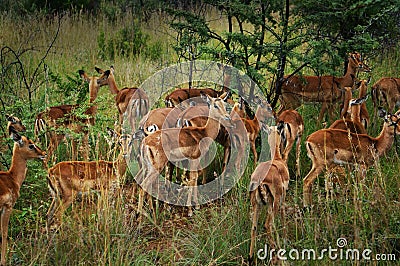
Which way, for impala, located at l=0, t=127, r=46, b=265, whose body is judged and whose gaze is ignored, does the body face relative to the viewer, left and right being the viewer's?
facing to the right of the viewer

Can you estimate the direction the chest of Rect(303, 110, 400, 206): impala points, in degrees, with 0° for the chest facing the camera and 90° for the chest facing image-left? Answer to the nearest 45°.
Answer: approximately 270°

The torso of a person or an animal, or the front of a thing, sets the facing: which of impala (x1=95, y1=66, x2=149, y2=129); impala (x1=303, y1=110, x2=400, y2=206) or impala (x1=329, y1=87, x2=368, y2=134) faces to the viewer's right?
impala (x1=303, y1=110, x2=400, y2=206)

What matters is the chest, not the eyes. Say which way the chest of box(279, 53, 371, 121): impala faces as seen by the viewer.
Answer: to the viewer's right

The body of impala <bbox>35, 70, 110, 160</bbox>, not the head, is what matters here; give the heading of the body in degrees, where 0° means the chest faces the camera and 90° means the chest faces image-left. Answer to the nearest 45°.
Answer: approximately 270°

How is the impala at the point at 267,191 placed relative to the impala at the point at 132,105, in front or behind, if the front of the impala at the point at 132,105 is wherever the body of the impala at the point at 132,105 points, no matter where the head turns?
behind

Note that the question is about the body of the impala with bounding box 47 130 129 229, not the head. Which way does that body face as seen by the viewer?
to the viewer's right

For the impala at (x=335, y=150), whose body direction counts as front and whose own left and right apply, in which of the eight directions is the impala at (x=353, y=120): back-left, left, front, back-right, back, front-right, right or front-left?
left

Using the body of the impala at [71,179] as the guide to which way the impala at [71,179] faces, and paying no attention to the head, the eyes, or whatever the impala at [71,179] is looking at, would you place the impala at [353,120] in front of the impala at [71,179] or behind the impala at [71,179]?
in front

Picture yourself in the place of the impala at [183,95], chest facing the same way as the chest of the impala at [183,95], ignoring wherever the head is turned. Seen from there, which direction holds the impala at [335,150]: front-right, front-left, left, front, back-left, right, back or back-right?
front-right

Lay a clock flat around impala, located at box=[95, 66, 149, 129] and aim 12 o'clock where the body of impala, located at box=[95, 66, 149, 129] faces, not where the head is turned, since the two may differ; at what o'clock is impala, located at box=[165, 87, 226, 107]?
impala, located at box=[165, 87, 226, 107] is roughly at 5 o'clock from impala, located at box=[95, 66, 149, 129].
